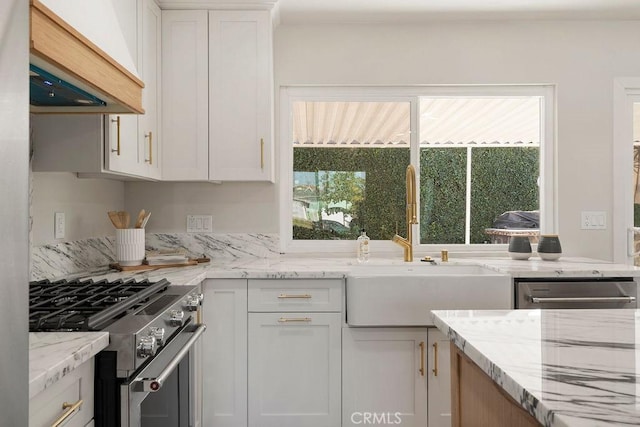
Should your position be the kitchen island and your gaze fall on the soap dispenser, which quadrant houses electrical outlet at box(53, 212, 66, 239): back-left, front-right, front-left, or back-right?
front-left

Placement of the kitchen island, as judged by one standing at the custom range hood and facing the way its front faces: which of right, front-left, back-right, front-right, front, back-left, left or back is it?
front

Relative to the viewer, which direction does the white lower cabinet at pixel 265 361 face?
toward the camera

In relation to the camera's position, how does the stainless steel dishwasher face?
facing the viewer

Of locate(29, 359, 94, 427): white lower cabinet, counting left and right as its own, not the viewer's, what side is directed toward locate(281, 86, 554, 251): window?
left

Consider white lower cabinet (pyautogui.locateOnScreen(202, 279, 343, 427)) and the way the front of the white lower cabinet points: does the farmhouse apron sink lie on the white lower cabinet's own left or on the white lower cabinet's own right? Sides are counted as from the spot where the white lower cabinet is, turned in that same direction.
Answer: on the white lower cabinet's own left

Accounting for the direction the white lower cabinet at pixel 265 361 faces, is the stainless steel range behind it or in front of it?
in front

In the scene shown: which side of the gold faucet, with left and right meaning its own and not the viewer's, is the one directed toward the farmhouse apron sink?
front

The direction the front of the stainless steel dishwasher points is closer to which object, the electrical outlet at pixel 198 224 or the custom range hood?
the custom range hood

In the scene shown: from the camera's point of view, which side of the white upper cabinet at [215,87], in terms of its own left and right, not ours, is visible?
front

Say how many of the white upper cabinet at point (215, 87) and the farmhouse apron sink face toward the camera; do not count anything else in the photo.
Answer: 2

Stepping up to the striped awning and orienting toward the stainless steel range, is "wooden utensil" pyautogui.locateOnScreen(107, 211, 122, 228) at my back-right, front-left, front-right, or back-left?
front-right

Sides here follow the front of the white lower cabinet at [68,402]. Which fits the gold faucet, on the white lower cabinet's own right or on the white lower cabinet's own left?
on the white lower cabinet's own left

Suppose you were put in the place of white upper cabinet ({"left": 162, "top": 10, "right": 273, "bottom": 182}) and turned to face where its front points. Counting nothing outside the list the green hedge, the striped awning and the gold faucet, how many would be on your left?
3
